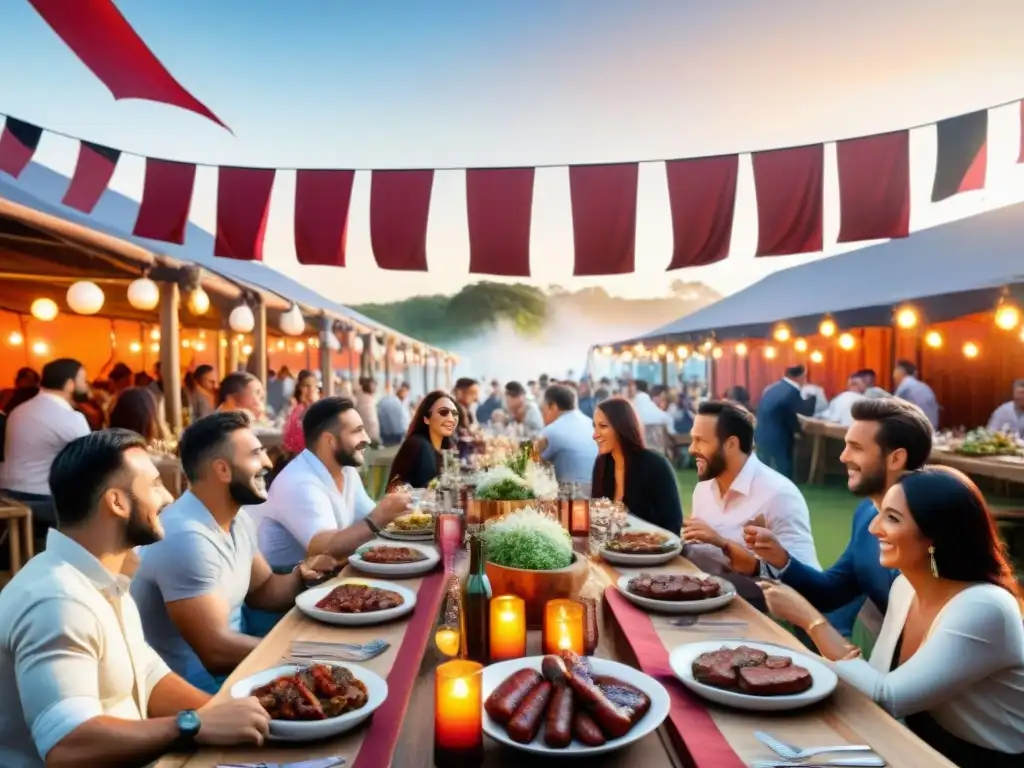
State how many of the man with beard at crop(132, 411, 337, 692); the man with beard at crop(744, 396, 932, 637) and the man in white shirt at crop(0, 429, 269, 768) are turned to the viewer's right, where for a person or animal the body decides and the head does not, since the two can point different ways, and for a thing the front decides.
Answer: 2

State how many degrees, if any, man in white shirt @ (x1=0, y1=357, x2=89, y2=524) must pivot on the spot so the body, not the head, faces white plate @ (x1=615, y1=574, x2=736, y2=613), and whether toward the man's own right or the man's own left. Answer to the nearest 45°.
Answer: approximately 135° to the man's own right

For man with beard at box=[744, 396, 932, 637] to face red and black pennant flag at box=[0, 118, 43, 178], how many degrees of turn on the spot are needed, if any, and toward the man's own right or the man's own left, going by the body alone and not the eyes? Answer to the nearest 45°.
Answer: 0° — they already face it

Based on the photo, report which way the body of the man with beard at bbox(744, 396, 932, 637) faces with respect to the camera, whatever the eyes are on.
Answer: to the viewer's left

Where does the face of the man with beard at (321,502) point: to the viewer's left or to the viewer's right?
to the viewer's right

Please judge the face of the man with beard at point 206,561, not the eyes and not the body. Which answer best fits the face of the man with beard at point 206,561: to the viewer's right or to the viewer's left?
to the viewer's right

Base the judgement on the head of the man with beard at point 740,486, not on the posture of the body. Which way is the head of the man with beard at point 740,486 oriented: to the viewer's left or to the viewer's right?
to the viewer's left

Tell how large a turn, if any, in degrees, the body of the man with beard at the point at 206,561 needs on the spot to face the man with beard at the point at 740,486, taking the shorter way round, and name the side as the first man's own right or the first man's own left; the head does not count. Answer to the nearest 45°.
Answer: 0° — they already face them

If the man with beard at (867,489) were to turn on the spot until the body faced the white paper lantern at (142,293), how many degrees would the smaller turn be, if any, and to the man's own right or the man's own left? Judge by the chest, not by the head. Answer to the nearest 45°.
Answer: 0° — they already face it

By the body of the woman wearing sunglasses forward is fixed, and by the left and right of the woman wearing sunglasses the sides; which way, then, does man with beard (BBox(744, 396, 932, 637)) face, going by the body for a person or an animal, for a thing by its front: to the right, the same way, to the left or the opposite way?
the opposite way

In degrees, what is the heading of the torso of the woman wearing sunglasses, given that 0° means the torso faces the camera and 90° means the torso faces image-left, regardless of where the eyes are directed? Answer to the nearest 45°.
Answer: approximately 315°

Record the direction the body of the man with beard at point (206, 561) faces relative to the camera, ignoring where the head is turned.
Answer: to the viewer's right

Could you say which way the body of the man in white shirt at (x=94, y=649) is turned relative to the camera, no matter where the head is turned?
to the viewer's right

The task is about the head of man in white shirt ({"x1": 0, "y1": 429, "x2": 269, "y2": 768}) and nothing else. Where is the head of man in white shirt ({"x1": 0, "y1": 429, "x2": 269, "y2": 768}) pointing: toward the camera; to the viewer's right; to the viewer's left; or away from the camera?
to the viewer's right

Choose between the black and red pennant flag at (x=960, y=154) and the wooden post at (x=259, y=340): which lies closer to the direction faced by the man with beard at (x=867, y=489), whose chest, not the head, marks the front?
the wooden post
